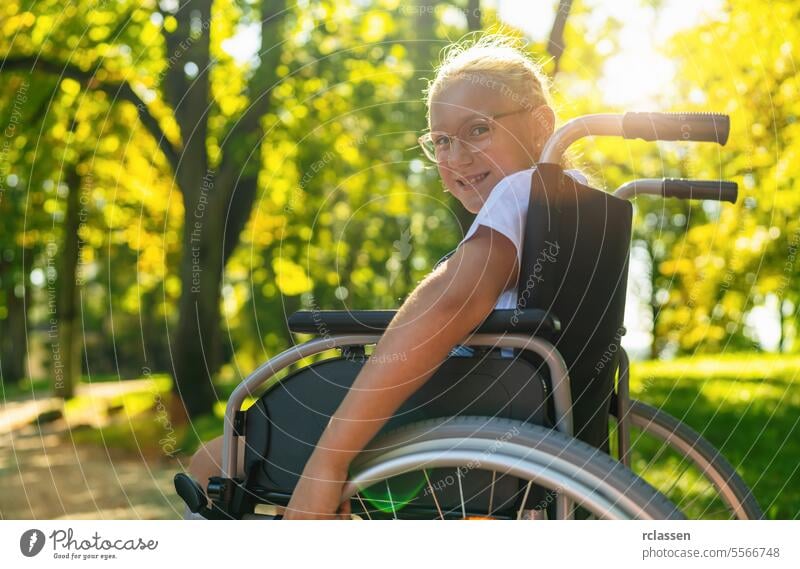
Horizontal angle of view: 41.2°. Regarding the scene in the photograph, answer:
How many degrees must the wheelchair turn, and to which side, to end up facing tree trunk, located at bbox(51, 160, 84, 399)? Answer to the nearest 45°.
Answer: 0° — it already faces it

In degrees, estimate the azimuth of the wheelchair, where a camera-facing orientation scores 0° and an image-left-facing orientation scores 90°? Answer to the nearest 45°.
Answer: approximately 135°

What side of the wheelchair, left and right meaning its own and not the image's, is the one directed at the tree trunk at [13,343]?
front
